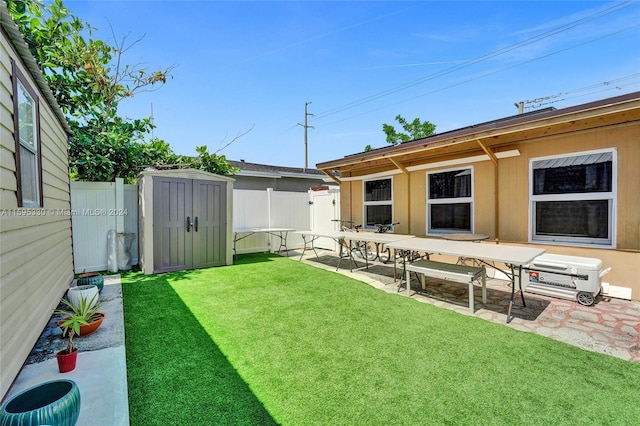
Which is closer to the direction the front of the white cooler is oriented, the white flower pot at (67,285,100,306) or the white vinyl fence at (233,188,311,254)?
the white flower pot

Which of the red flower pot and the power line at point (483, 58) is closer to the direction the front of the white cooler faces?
the red flower pot

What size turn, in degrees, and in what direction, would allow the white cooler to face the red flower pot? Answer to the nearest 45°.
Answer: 0° — it already faces it

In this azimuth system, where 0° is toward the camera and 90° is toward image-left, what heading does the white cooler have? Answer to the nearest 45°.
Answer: approximately 45°

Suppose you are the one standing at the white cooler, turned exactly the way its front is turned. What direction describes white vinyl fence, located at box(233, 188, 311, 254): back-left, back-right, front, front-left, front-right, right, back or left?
front-right

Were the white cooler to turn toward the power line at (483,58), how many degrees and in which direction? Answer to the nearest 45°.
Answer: approximately 135° to its right

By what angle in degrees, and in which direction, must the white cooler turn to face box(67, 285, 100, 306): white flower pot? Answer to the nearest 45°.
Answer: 0° — it already faces it
